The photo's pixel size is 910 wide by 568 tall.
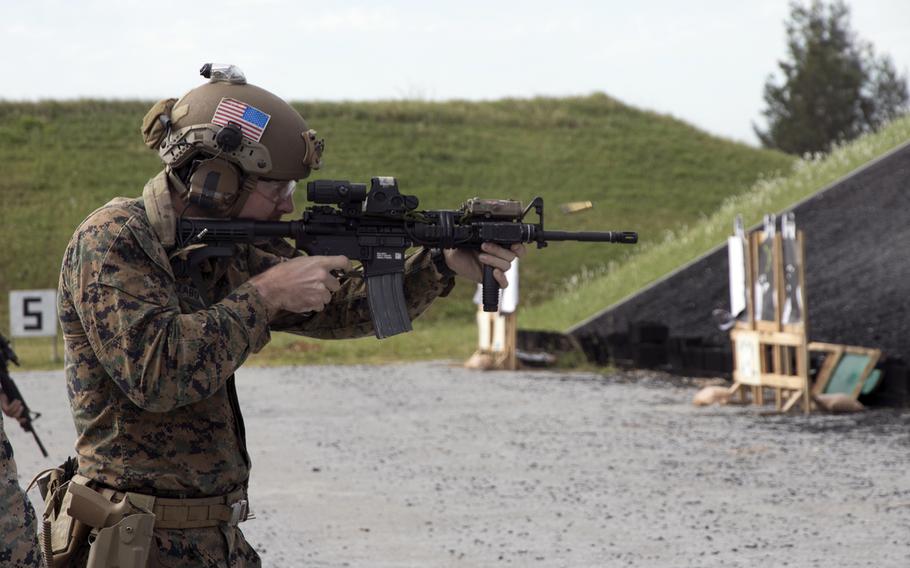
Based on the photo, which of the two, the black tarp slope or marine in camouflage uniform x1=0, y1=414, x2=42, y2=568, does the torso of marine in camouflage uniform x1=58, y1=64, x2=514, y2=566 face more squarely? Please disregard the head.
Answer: the black tarp slope

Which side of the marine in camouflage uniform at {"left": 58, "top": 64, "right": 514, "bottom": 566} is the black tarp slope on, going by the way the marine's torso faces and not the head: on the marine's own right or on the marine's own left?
on the marine's own left

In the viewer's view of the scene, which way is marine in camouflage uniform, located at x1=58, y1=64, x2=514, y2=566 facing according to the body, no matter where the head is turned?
to the viewer's right

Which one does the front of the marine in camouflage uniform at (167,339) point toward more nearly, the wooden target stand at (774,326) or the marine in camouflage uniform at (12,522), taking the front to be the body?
the wooden target stand

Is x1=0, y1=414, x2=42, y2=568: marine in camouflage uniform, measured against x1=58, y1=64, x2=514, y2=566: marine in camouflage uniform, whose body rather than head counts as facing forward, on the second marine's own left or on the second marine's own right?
on the second marine's own right

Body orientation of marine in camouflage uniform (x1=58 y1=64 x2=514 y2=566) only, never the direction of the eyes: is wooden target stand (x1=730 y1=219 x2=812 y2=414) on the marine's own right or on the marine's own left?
on the marine's own left
